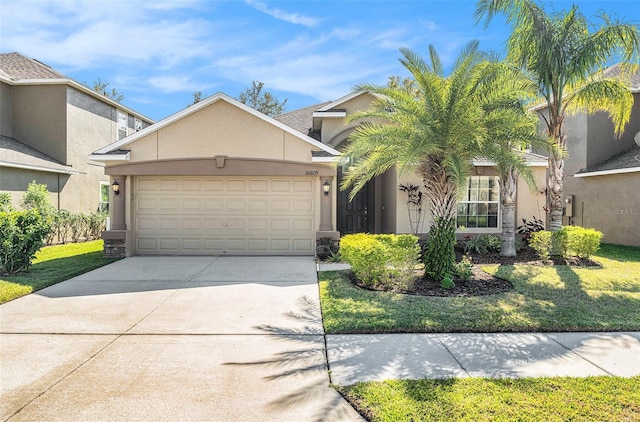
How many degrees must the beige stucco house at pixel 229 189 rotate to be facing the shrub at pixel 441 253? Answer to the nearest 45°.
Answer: approximately 45° to its left

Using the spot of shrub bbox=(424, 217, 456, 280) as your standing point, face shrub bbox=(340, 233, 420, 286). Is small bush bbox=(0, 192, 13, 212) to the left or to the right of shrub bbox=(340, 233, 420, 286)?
right

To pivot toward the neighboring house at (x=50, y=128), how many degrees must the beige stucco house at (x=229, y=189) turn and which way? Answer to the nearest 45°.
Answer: approximately 135° to its right

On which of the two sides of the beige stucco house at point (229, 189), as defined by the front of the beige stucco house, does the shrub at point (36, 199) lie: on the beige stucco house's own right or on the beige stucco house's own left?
on the beige stucco house's own right

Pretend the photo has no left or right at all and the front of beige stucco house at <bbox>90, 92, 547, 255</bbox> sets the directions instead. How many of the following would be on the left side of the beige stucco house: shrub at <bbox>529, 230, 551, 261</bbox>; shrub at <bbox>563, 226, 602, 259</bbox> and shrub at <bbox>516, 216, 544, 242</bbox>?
3

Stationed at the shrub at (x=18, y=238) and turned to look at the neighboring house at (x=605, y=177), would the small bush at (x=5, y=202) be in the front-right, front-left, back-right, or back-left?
back-left

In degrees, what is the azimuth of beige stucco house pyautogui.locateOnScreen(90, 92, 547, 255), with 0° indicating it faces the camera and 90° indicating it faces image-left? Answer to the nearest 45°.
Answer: approximately 0°

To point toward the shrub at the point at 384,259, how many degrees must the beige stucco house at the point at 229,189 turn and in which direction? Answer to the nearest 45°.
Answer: approximately 45° to its left

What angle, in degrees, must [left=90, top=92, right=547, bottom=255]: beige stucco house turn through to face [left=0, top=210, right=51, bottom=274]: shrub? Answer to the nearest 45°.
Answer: approximately 45° to its right

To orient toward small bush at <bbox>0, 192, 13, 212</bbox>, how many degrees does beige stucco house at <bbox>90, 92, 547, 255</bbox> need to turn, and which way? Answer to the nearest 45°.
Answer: approximately 90° to its right

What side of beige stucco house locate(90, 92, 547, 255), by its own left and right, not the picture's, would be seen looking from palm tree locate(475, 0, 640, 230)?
left

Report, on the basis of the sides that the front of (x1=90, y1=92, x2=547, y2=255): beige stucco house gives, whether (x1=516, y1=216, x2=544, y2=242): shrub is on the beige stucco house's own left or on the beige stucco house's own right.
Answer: on the beige stucco house's own left

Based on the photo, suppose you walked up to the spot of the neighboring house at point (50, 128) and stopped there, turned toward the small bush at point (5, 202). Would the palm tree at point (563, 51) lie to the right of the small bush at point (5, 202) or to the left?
left
